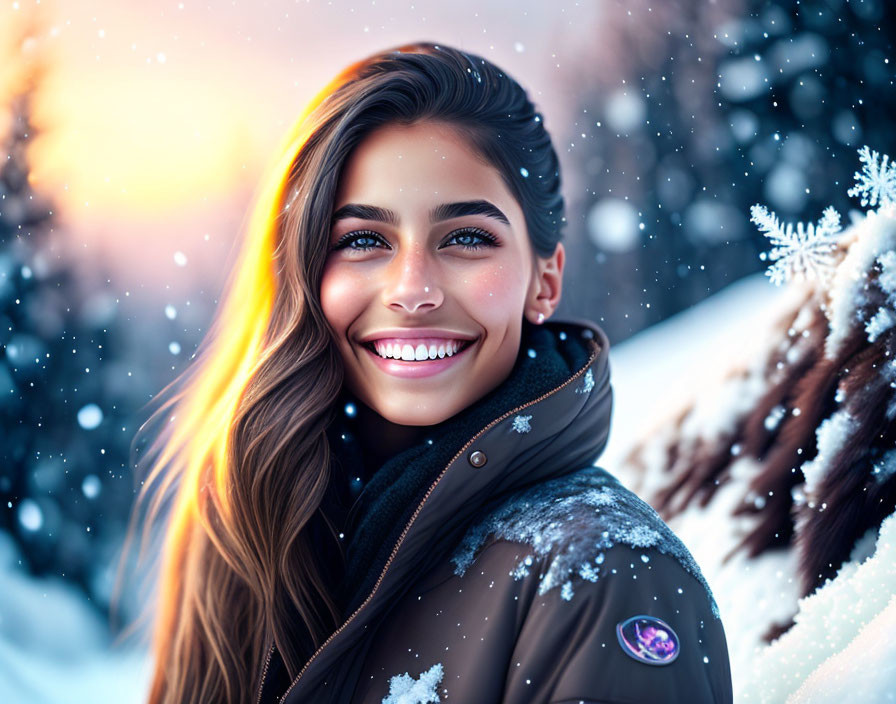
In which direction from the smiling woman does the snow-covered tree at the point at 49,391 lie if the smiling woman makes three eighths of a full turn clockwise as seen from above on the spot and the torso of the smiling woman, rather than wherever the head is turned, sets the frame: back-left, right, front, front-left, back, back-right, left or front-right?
front-left

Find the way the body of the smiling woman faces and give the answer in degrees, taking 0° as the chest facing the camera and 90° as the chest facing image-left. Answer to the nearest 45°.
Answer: approximately 45°

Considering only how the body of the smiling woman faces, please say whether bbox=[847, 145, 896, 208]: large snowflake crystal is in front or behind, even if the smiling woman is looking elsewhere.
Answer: behind
